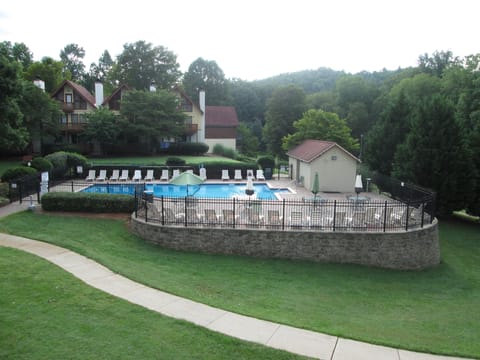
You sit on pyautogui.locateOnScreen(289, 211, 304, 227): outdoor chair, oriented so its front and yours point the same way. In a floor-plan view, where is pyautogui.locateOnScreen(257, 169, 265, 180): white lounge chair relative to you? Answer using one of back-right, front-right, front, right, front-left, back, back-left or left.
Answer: front

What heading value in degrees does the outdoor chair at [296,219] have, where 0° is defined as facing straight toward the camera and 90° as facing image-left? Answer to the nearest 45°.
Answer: approximately 180°

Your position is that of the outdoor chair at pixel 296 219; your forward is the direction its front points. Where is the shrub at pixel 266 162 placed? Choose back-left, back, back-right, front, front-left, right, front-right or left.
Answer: front

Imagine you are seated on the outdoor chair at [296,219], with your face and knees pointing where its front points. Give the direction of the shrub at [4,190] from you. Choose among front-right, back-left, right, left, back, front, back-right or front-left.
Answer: left

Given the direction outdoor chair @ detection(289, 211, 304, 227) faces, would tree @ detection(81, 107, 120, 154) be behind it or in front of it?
in front

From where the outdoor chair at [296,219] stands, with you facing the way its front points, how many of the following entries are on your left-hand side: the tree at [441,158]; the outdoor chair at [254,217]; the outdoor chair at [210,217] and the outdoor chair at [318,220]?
2

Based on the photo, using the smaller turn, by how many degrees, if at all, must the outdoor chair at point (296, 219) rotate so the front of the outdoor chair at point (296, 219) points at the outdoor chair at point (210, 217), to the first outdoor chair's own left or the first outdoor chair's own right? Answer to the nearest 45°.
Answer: approximately 90° to the first outdoor chair's own left

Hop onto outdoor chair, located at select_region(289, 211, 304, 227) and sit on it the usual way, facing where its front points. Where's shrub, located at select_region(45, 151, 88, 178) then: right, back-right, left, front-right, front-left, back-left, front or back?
front-left

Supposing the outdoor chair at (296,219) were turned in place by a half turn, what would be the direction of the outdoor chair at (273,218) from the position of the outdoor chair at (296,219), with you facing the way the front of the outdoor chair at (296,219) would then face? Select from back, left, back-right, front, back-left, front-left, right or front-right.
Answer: right

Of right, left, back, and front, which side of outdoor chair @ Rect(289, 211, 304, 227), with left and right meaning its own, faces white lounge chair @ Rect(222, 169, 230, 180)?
front

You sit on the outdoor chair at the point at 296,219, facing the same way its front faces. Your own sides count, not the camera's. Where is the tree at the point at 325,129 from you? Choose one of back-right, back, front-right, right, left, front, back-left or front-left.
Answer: front

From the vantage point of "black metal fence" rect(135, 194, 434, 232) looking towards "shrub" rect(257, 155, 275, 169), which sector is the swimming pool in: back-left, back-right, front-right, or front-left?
front-left

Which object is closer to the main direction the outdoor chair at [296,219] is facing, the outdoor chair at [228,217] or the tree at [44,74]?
the tree

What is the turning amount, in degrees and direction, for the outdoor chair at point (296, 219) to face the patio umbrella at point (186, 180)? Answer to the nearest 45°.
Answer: approximately 45° to its left

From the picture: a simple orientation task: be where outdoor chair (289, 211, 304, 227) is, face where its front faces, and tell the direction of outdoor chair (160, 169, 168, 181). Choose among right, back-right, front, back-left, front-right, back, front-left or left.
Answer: front-left

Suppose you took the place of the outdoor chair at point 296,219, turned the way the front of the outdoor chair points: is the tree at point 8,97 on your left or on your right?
on your left

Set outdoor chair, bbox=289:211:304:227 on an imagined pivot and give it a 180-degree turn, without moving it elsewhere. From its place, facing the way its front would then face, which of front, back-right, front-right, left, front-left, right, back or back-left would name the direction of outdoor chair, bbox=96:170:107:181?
back-right

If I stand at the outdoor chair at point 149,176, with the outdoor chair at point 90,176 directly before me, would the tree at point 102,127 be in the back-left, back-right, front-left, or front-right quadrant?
front-right

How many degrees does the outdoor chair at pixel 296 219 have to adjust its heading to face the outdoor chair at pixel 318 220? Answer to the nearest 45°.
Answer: approximately 90° to its right
